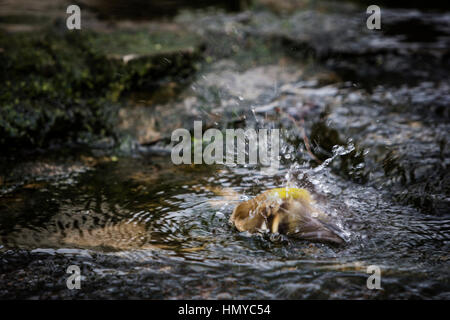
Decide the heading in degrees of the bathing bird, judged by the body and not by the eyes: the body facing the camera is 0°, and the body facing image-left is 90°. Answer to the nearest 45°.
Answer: approximately 90°

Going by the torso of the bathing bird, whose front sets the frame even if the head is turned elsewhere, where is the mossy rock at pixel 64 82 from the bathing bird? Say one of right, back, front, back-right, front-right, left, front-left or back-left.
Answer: front-right
